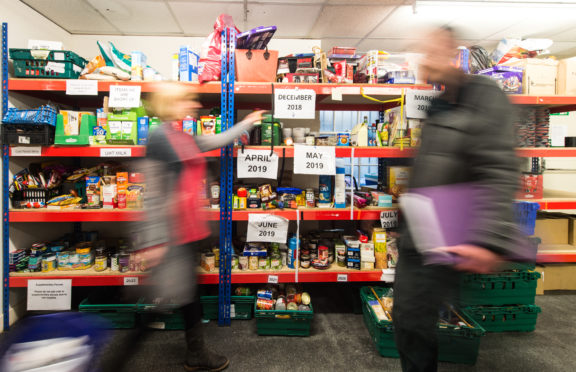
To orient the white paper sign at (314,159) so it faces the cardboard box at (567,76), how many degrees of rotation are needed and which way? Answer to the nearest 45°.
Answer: approximately 90° to its left

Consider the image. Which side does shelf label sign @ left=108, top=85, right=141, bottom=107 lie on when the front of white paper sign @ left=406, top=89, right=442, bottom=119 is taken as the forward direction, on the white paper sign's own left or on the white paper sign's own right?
on the white paper sign's own right

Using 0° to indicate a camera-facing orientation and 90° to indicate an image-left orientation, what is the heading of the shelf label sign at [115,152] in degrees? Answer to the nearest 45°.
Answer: approximately 0°

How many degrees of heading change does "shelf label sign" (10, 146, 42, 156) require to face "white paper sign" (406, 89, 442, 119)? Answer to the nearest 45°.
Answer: approximately 45° to its left

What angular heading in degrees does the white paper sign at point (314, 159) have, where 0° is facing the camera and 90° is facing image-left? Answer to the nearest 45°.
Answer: approximately 0°

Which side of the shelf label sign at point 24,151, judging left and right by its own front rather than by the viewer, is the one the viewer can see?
front

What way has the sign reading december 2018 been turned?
toward the camera

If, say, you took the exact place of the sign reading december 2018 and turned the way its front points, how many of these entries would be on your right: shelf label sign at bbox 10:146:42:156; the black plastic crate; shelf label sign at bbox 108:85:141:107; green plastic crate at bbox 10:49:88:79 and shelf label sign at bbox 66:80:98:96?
5

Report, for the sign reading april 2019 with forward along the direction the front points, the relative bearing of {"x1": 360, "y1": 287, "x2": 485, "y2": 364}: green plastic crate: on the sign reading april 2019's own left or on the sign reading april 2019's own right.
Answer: on the sign reading april 2019's own left

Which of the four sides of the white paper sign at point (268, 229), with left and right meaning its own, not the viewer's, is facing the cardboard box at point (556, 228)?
left
